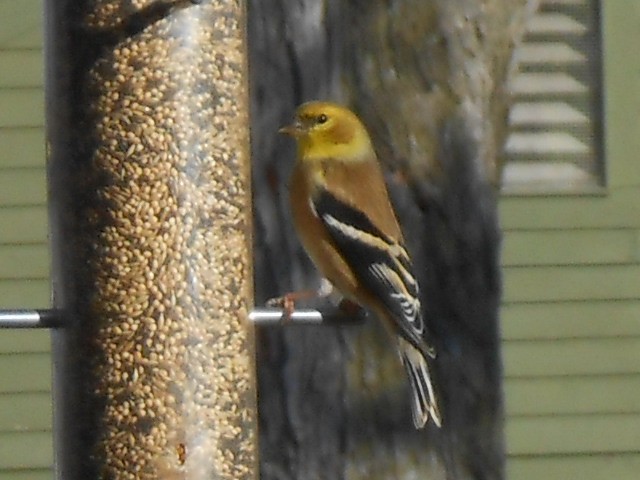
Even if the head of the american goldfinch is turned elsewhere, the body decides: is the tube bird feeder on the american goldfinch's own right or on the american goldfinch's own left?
on the american goldfinch's own left

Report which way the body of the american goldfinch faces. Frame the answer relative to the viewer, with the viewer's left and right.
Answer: facing to the left of the viewer

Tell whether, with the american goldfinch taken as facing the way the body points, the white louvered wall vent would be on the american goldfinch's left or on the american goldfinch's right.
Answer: on the american goldfinch's right
